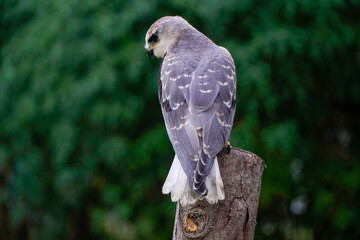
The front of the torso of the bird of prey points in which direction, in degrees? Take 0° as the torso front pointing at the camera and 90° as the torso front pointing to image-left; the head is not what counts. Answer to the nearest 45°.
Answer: approximately 180°
